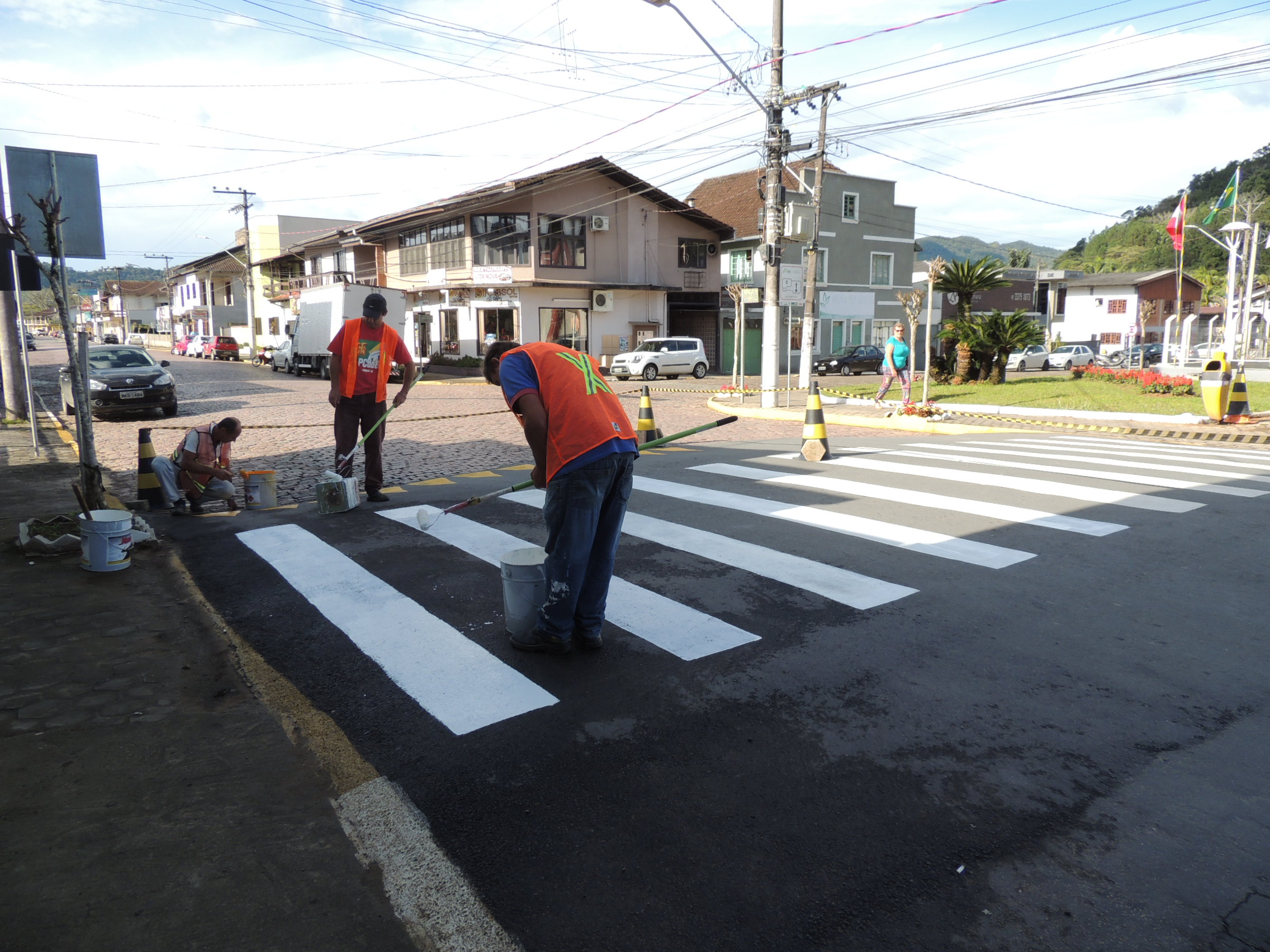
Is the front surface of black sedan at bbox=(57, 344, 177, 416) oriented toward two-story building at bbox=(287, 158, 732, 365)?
no

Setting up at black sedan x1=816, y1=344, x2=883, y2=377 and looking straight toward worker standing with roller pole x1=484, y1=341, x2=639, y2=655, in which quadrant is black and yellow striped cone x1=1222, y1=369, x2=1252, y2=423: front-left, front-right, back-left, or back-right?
front-left

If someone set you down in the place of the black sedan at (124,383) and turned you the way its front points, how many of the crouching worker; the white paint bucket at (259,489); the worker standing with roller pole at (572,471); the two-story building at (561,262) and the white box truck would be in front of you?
3

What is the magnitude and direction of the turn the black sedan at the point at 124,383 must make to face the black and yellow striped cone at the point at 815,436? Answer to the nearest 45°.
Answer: approximately 45° to its left

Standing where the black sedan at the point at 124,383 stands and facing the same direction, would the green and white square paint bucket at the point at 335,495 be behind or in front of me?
in front

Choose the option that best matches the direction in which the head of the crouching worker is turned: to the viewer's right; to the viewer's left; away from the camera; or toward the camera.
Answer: to the viewer's right

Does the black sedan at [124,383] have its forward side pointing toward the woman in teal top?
no

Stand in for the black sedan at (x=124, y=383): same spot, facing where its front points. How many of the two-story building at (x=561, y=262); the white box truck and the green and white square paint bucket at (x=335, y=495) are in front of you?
1

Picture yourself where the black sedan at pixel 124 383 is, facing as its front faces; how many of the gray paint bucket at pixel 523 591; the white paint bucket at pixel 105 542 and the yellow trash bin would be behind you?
0

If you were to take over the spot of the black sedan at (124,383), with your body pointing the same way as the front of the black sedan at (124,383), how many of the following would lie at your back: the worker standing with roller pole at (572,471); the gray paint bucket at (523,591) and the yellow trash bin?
0

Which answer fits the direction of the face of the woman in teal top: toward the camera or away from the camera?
toward the camera

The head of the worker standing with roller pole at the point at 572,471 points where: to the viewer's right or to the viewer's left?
to the viewer's left

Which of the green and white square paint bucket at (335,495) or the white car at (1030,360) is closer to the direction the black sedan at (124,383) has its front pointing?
the green and white square paint bucket

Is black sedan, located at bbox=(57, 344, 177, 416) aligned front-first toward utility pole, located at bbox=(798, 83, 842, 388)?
no

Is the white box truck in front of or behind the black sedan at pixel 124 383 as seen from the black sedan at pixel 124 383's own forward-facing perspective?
behind

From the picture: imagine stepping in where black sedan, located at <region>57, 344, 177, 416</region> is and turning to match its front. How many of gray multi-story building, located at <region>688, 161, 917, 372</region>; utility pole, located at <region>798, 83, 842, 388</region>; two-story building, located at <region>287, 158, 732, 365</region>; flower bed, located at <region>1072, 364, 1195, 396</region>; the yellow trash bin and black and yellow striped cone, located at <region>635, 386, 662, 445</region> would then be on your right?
0

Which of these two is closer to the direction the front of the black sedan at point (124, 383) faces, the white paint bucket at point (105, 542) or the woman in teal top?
the white paint bucket

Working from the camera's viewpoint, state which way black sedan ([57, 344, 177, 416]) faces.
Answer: facing the viewer

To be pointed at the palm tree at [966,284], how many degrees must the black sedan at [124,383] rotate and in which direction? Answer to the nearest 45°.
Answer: approximately 90° to its left

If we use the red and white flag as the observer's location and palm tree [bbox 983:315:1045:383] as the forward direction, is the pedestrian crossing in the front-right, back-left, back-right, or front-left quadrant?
front-left

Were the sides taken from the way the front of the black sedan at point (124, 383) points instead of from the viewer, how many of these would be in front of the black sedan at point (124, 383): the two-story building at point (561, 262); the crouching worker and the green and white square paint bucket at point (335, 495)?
2

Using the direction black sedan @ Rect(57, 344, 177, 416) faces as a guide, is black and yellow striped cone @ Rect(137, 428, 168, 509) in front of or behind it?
in front
